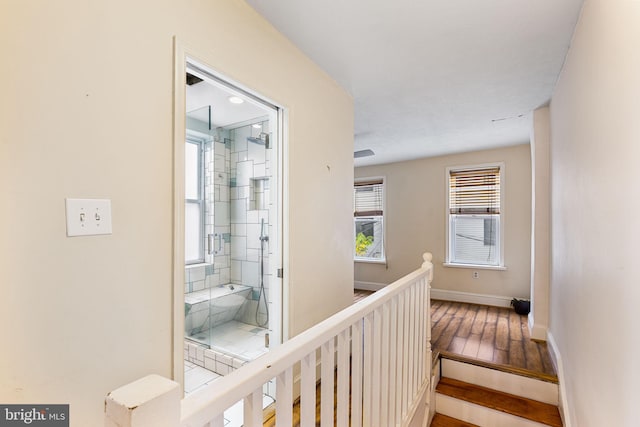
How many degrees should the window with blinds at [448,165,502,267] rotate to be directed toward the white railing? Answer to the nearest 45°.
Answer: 0° — it already faces it

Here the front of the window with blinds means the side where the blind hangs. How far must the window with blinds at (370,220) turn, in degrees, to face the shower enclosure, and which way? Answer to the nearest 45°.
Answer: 0° — it already faces it

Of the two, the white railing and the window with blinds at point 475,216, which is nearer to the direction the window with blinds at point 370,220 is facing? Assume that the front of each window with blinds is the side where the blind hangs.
the white railing

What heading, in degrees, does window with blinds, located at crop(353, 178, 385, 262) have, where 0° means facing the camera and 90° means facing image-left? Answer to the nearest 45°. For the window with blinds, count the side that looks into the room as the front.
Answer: approximately 45°

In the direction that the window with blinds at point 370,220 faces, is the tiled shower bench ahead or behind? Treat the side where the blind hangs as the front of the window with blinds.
ahead

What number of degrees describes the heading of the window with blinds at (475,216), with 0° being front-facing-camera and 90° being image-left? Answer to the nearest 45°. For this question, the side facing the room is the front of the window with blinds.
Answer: approximately 0°

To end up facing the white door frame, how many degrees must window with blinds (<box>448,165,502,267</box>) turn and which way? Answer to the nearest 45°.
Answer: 0° — it already faces it

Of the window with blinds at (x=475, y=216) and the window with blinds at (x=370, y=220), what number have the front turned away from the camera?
0

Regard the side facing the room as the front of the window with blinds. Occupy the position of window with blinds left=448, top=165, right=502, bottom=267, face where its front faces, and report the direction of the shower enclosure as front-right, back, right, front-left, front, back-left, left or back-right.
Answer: front-right

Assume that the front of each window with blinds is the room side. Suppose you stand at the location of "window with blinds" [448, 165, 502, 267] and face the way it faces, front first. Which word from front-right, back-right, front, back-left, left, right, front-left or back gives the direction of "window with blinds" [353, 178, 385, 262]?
right
